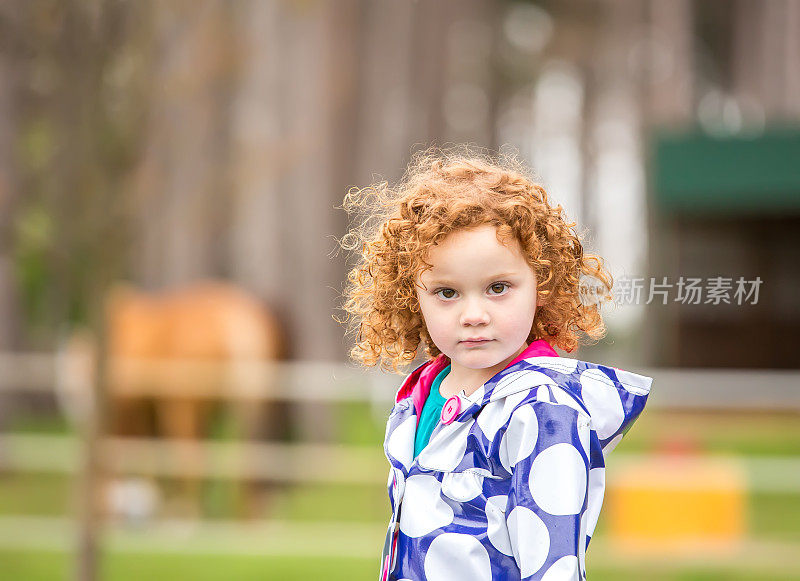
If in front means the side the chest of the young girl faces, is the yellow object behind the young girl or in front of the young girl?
behind

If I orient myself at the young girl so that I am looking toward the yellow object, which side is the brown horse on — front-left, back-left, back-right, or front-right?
front-left

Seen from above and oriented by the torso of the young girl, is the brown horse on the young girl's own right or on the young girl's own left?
on the young girl's own right

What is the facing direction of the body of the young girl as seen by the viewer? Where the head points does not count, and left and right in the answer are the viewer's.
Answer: facing the viewer and to the left of the viewer

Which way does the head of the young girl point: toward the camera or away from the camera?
toward the camera
